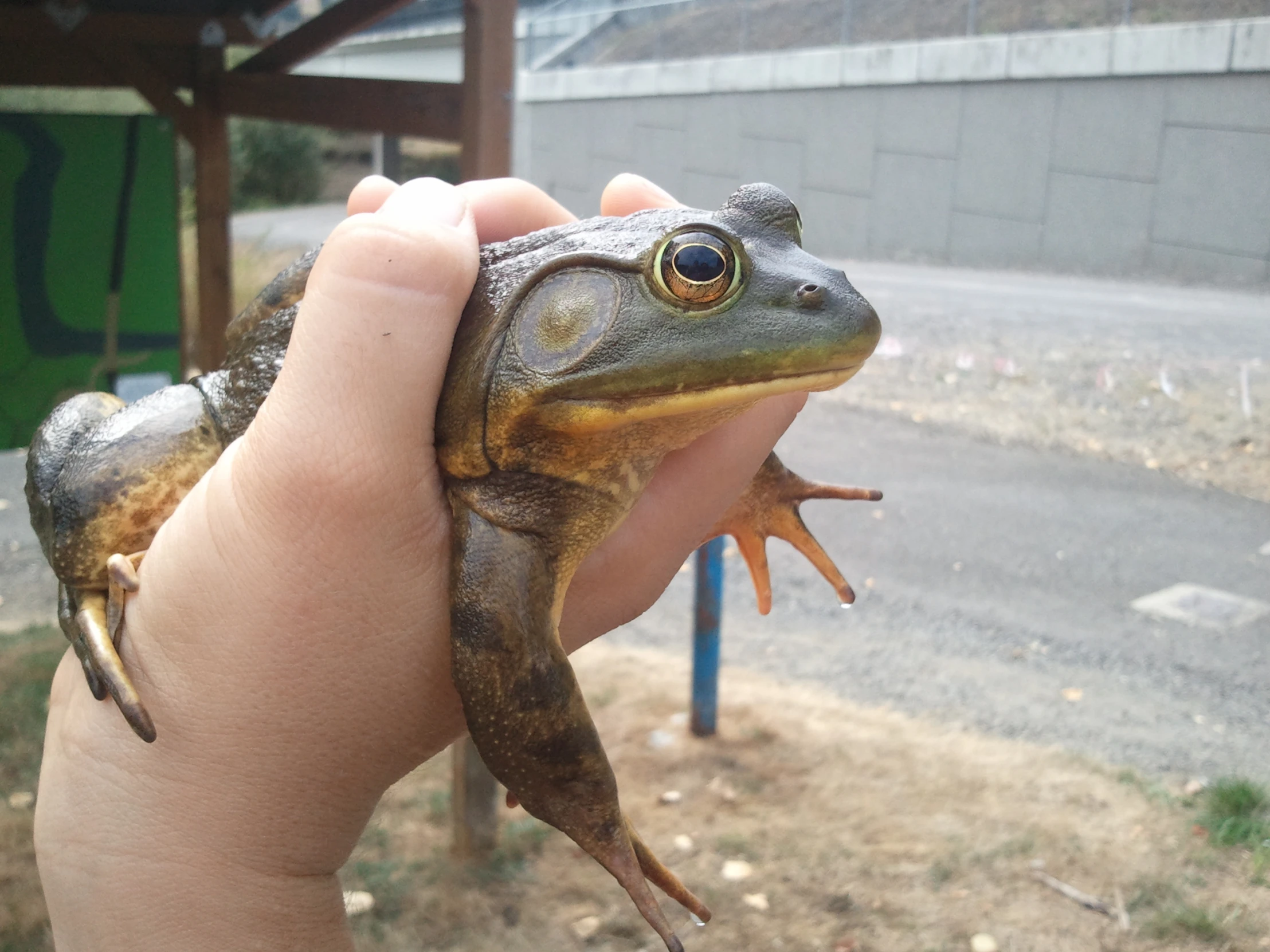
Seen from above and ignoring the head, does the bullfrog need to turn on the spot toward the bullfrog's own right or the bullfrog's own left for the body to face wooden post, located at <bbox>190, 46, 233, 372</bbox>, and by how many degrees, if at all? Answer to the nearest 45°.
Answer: approximately 135° to the bullfrog's own left

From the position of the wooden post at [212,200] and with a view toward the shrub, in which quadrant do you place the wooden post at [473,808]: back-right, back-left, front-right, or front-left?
back-right

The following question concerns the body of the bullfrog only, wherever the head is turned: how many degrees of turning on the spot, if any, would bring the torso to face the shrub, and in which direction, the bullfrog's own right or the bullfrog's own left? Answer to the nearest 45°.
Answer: approximately 135° to the bullfrog's own left

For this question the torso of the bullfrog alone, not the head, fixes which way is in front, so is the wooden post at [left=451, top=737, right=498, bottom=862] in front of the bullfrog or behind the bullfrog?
behind

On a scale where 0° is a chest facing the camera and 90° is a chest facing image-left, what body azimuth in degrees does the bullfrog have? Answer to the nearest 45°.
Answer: approximately 315°

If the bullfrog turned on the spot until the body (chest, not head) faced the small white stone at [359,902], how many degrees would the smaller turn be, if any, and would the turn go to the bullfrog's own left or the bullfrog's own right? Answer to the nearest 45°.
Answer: approximately 135° to the bullfrog's own left

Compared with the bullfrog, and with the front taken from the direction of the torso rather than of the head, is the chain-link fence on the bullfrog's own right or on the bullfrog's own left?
on the bullfrog's own left

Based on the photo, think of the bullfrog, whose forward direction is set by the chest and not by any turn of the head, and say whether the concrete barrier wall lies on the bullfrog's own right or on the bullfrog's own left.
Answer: on the bullfrog's own left

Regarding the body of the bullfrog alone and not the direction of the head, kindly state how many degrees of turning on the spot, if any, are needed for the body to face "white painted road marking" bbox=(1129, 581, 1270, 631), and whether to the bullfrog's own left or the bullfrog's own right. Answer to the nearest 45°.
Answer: approximately 90° to the bullfrog's own left

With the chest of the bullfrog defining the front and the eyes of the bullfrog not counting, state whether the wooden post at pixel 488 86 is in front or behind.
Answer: behind
